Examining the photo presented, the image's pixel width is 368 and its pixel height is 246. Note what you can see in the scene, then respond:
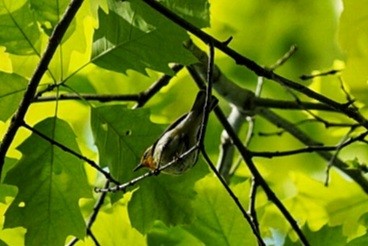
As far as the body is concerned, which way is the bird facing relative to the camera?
to the viewer's left

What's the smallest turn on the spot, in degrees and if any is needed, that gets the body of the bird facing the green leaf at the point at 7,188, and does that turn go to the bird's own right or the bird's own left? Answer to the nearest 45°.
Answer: approximately 45° to the bird's own right
